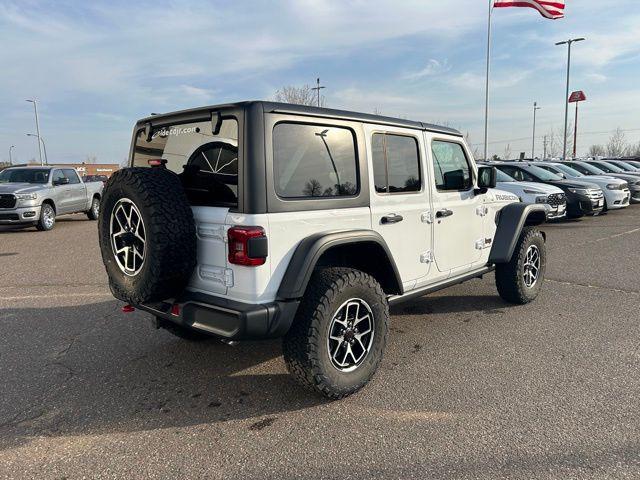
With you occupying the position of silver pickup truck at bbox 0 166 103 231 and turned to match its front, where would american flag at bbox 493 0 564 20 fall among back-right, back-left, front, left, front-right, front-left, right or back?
back-left

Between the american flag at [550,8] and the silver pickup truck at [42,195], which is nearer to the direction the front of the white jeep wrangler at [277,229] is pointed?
the american flag

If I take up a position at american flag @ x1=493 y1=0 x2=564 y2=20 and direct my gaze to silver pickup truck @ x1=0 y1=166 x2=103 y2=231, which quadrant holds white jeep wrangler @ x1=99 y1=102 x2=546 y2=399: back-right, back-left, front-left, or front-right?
front-left

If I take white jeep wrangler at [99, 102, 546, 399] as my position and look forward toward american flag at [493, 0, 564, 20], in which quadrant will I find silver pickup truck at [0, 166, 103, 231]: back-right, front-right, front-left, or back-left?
front-left

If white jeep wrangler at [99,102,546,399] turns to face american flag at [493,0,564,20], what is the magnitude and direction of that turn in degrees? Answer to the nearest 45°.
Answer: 0° — it already faces it

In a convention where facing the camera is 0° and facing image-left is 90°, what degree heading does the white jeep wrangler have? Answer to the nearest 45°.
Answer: approximately 225°

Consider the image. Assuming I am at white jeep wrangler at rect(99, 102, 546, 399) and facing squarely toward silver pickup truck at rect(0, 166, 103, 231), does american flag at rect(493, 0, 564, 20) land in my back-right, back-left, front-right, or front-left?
front-right

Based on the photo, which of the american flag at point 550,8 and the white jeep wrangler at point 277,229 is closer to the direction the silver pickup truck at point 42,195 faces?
the white jeep wrangler

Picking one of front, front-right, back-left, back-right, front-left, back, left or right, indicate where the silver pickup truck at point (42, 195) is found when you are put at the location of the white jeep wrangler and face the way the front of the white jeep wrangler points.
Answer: left

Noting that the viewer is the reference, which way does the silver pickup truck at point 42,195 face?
facing the viewer and to the left of the viewer
